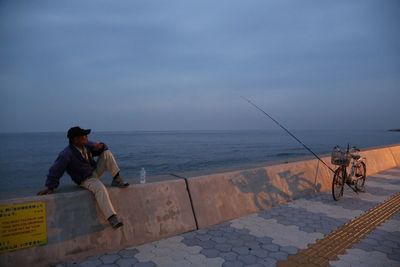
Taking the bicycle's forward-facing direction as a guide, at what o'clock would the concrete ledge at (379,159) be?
The concrete ledge is roughly at 5 o'clock from the bicycle.

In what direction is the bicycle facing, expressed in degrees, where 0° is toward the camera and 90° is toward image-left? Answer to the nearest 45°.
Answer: approximately 45°

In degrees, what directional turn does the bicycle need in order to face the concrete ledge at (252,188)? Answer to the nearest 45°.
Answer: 0° — it already faces it

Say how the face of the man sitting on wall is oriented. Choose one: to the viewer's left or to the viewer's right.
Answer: to the viewer's right

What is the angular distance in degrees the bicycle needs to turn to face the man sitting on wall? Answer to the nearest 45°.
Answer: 0° — it already faces them

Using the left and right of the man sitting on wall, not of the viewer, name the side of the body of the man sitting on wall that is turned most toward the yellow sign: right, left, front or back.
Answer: right
